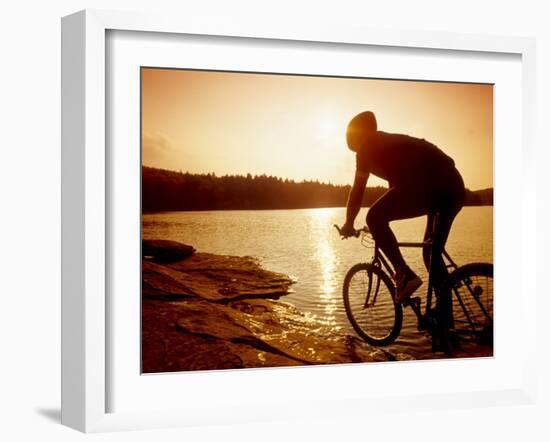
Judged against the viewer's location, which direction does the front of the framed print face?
facing the viewer and to the right of the viewer
